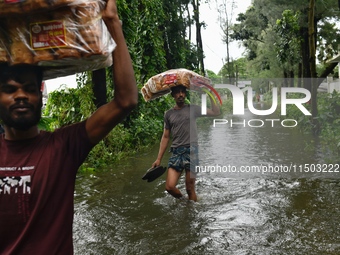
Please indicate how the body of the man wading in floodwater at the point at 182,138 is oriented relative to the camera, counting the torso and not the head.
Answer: toward the camera
